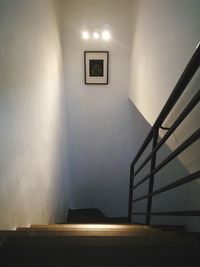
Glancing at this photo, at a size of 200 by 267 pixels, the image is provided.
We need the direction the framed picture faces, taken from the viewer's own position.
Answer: facing the viewer

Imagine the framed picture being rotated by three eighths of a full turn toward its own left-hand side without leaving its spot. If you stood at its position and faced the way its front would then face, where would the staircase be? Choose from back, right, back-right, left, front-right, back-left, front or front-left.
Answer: back-right
